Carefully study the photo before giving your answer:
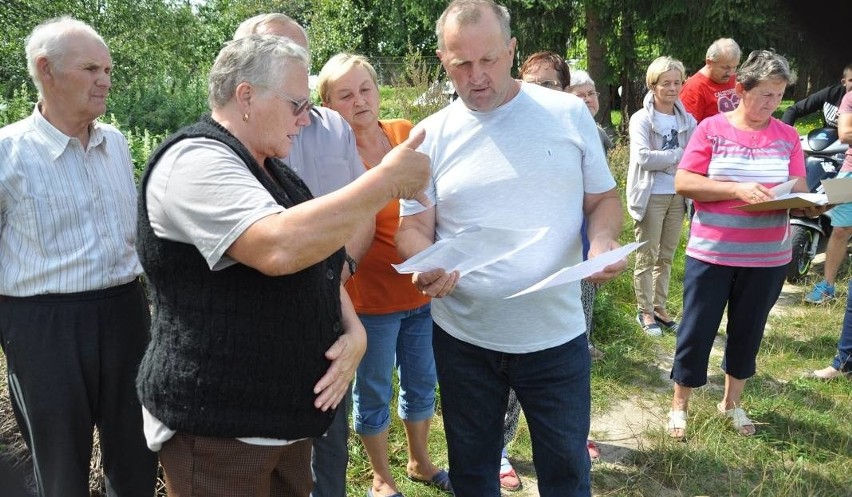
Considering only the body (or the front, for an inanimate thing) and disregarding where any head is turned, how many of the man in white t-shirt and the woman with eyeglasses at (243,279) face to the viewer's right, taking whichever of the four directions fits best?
1

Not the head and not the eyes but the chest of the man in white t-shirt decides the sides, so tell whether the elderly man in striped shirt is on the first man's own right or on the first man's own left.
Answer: on the first man's own right

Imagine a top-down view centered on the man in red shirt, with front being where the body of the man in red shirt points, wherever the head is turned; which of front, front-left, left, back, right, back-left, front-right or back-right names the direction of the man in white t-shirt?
front-right

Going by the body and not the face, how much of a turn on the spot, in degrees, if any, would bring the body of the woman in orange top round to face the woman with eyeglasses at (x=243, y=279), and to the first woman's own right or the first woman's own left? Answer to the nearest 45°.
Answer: approximately 45° to the first woman's own right

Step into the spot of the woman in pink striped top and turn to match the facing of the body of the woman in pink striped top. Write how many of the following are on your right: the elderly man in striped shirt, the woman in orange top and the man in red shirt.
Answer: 2

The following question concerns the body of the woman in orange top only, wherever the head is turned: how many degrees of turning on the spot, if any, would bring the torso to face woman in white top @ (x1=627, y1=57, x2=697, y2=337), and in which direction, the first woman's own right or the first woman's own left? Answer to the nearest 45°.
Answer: approximately 90° to the first woman's own left

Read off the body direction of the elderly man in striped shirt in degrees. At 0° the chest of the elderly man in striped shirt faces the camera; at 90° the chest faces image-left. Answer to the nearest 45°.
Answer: approximately 315°

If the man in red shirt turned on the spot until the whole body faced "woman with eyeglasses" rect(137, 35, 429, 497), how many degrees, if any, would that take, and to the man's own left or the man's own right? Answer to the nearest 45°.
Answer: approximately 45° to the man's own right

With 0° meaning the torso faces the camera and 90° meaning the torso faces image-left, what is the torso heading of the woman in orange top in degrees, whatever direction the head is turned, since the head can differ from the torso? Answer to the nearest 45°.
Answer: approximately 315°

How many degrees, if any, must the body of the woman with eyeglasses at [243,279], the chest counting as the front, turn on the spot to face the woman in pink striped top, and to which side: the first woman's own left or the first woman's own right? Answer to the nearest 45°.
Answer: approximately 45° to the first woman's own left

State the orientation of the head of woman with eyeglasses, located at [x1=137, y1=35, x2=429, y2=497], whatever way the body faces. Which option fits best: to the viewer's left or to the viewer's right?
to the viewer's right

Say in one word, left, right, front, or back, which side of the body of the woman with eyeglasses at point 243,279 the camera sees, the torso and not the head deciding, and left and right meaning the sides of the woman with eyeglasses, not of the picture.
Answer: right

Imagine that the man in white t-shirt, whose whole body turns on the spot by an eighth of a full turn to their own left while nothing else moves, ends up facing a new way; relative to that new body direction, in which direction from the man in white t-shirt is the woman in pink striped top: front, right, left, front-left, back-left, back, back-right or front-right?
left

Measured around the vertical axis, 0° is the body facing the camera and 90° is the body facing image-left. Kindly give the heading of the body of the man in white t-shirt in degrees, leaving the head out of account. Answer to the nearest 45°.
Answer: approximately 0°

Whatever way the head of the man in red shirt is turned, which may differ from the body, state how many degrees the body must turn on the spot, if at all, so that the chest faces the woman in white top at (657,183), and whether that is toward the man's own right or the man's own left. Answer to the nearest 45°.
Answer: approximately 45° to the man's own right
